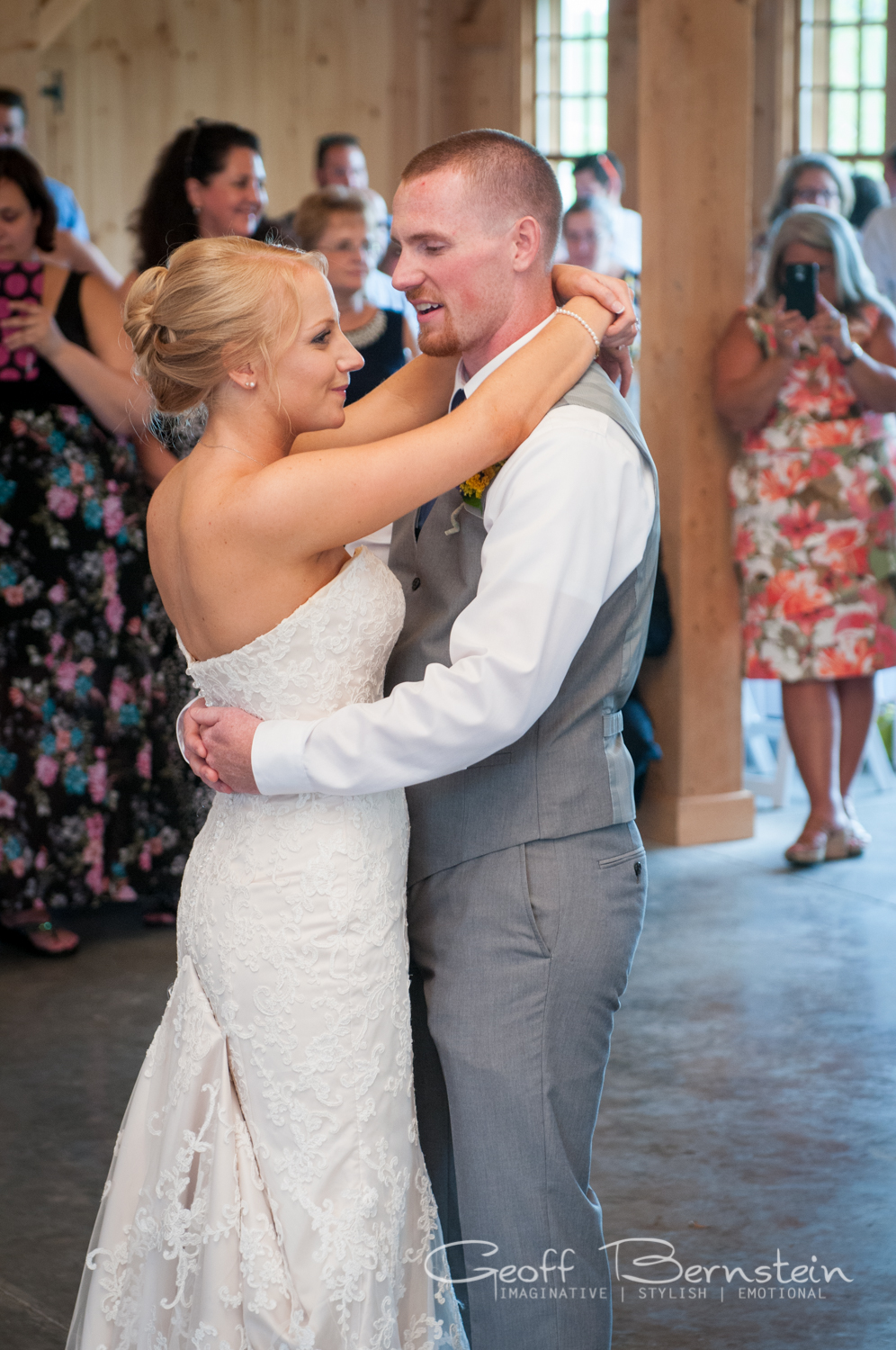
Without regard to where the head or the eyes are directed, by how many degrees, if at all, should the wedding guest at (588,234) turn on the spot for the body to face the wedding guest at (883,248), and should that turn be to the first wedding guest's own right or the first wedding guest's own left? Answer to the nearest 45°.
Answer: approximately 135° to the first wedding guest's own left

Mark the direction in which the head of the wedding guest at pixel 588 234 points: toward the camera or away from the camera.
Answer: toward the camera

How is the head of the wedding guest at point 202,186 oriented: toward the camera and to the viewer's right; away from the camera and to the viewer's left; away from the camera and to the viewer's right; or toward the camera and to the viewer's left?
toward the camera and to the viewer's right

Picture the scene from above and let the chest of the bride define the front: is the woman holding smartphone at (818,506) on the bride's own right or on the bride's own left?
on the bride's own left

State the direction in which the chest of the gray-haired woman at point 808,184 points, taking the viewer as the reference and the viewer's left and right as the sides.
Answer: facing the viewer

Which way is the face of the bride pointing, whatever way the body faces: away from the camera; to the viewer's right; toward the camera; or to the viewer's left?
to the viewer's right

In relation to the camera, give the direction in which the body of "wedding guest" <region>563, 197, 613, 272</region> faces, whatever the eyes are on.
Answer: toward the camera

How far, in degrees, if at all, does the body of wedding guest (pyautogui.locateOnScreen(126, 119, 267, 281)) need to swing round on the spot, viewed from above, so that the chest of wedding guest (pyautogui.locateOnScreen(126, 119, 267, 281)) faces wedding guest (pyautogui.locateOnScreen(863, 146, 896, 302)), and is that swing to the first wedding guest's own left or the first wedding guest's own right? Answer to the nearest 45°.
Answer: approximately 90° to the first wedding guest's own left

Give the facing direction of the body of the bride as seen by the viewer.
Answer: to the viewer's right

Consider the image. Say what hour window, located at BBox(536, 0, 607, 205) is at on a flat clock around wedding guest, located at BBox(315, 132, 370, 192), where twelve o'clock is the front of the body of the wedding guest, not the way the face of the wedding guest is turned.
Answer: The window is roughly at 8 o'clock from the wedding guest.

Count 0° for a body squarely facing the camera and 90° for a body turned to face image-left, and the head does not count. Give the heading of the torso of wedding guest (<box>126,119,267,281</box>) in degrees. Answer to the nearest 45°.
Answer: approximately 315°

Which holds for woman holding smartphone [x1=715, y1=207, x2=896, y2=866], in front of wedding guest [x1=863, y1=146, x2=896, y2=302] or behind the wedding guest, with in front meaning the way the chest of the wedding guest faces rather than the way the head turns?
in front
